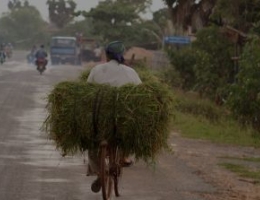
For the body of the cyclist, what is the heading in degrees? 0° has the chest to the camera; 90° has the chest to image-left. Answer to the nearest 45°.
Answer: approximately 180°

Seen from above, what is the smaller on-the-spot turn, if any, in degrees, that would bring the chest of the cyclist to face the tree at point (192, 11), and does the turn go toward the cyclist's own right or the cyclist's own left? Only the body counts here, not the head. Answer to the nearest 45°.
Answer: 0° — they already face it

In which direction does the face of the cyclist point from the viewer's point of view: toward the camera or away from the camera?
away from the camera

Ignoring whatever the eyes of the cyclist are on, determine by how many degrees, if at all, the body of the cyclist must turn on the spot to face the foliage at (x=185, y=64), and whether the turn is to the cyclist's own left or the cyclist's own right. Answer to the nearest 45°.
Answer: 0° — they already face it
